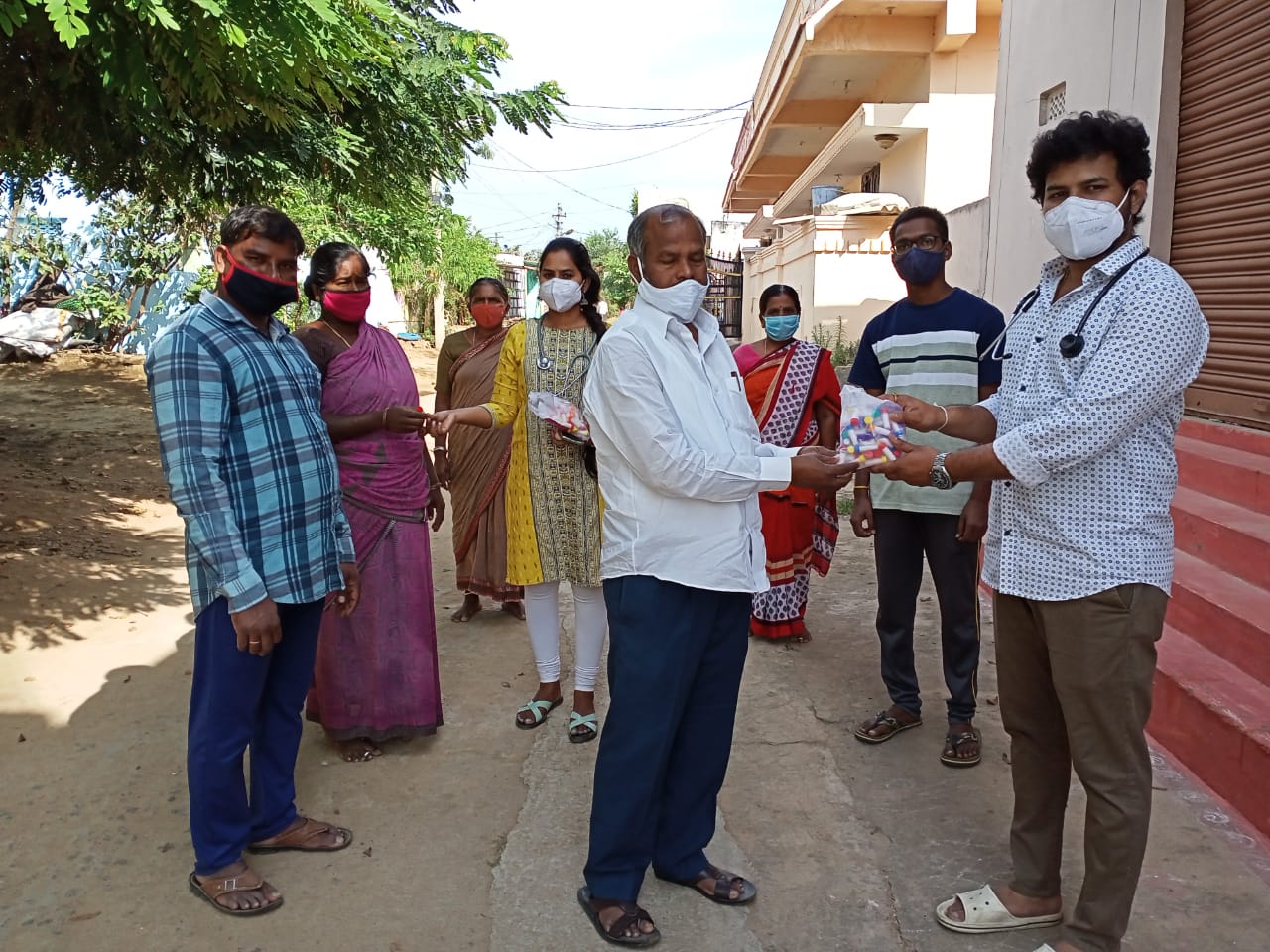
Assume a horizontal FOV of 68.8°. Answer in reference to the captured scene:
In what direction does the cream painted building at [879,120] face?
to the viewer's left

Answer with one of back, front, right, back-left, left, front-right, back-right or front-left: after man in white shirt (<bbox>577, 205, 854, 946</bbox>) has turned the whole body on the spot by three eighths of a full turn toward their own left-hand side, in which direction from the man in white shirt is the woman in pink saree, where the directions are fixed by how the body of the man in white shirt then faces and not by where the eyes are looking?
front-left

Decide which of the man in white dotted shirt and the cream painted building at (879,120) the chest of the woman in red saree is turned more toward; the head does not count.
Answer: the man in white dotted shirt

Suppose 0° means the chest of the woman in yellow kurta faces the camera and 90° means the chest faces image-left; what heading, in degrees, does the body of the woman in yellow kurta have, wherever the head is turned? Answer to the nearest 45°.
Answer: approximately 0°

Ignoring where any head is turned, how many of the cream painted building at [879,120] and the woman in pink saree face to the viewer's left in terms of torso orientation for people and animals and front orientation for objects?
1

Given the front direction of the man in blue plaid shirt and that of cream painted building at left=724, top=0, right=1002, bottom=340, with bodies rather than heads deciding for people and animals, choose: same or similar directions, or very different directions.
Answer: very different directions

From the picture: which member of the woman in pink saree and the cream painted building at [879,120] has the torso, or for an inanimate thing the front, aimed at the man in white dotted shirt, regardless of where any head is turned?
the woman in pink saree

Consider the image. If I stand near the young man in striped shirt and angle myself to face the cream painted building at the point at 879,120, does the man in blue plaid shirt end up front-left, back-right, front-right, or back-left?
back-left

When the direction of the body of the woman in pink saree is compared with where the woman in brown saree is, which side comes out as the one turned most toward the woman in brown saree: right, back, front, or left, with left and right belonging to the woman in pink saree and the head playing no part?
left

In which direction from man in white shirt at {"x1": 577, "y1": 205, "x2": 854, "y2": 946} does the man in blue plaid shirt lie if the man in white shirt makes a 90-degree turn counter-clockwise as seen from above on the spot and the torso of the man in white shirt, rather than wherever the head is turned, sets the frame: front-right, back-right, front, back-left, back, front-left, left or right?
back-left

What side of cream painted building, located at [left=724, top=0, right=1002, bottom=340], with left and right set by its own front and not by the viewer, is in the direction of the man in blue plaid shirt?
left
